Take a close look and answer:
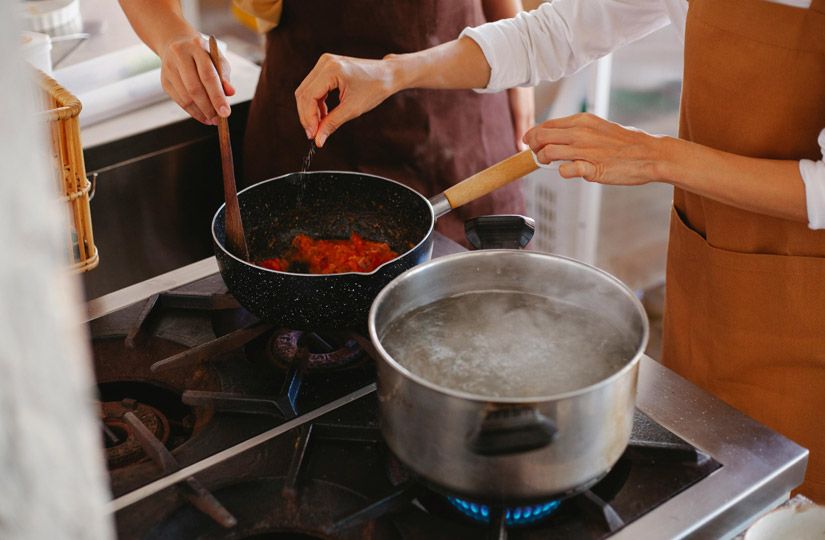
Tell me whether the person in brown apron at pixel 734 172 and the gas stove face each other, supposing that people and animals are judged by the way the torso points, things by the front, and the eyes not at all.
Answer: yes

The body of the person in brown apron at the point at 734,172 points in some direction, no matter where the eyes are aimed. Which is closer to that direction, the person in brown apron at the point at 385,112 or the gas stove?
the gas stove

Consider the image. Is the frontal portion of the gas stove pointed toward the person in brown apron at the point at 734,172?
yes

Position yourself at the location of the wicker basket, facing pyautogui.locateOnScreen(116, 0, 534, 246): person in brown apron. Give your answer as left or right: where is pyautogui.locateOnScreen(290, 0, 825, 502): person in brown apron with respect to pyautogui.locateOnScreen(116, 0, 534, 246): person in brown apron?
right

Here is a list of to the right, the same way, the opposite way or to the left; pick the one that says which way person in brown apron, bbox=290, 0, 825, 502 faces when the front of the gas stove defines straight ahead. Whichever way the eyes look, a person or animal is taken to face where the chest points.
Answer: the opposite way

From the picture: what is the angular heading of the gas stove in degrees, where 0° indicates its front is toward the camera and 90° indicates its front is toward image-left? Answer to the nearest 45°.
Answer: approximately 225°

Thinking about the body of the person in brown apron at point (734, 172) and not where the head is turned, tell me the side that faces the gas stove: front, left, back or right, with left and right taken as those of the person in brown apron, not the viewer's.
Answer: front

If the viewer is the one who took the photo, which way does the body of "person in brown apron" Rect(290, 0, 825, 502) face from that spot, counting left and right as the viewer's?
facing the viewer and to the left of the viewer
